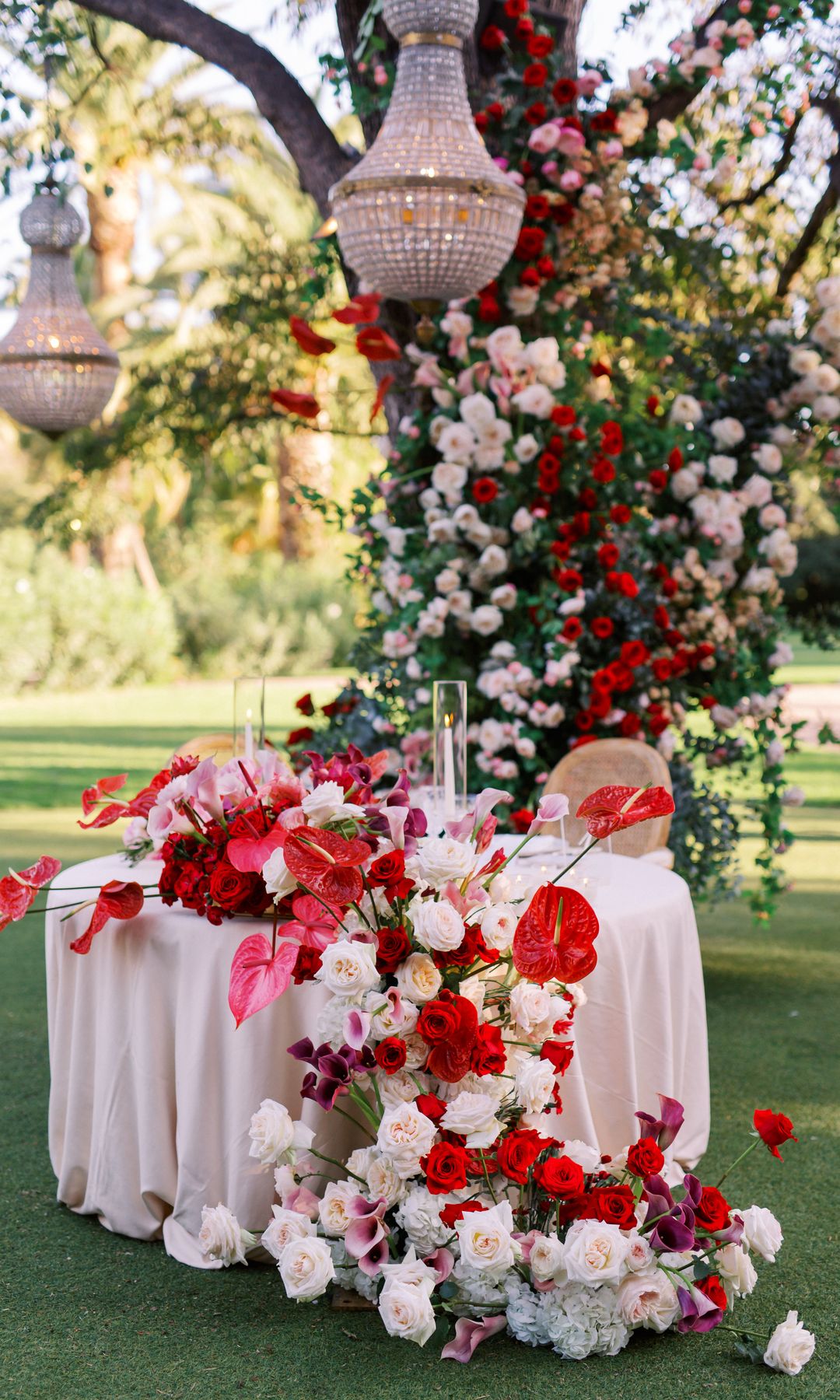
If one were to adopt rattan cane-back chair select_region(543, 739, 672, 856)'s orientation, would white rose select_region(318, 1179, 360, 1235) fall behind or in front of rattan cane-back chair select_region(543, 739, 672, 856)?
in front

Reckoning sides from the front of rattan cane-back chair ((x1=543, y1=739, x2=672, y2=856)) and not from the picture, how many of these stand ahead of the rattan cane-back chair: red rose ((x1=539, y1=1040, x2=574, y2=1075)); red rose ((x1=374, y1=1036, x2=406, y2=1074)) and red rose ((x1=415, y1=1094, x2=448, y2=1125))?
3

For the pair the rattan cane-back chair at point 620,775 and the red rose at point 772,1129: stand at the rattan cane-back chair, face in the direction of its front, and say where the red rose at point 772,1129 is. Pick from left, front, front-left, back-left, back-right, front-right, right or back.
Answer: front

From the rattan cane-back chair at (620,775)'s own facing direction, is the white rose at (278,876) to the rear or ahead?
ahead

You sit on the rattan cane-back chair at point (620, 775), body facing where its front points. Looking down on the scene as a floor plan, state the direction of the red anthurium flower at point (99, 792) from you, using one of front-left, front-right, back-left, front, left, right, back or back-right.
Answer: front-right

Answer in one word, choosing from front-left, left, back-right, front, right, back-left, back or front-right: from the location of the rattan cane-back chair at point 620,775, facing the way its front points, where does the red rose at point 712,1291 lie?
front

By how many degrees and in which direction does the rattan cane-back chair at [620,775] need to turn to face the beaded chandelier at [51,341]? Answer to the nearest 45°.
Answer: approximately 90° to its right

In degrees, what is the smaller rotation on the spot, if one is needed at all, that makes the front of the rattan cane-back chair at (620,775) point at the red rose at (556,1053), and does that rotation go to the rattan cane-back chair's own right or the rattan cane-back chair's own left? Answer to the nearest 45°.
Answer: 0° — it already faces it

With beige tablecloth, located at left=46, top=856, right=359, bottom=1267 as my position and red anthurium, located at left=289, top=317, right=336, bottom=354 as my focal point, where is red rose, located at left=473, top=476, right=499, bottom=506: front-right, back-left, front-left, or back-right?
front-right

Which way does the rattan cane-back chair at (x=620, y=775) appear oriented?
toward the camera

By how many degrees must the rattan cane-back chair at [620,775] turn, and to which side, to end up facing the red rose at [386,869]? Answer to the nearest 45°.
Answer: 0° — it already faces it
